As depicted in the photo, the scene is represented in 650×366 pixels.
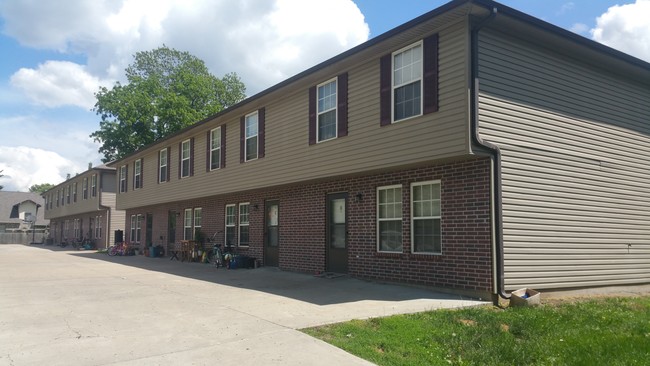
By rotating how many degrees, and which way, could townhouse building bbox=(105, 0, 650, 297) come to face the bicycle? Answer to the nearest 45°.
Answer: approximately 90° to its right

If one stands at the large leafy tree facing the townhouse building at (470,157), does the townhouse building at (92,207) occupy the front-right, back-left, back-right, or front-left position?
front-right

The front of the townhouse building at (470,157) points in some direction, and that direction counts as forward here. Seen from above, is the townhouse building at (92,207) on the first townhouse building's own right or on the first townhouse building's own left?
on the first townhouse building's own right

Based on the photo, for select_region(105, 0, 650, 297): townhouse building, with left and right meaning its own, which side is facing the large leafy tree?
right
